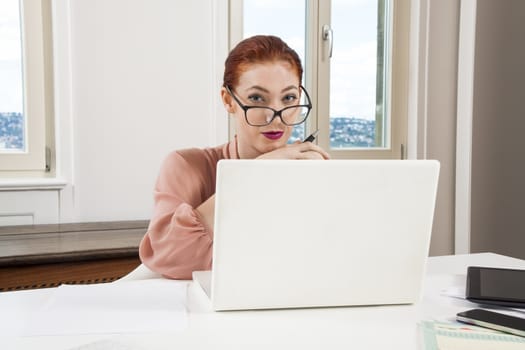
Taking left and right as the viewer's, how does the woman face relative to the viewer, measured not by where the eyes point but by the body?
facing the viewer and to the right of the viewer

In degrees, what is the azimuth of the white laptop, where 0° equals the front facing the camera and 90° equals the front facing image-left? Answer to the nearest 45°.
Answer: approximately 180°

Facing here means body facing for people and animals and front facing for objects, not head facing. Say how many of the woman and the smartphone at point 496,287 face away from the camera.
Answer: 0

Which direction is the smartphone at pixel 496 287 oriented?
toward the camera

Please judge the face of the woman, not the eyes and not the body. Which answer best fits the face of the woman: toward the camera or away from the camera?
toward the camera

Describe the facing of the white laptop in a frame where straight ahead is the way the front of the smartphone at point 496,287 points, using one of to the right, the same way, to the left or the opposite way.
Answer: the opposite way

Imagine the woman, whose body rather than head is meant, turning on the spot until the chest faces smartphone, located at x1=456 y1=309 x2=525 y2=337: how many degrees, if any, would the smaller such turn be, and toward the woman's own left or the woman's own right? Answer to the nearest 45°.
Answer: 0° — they already face it

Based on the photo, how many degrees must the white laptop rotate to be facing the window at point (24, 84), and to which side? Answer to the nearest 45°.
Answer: approximately 45° to its left

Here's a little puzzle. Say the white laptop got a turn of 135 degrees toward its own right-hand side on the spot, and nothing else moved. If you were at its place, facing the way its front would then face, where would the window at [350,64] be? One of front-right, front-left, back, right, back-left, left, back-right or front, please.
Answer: back-left

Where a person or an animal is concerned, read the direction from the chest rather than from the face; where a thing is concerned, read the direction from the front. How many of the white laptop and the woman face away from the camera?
1

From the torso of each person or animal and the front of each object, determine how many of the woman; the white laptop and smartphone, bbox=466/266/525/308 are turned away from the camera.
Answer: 1
